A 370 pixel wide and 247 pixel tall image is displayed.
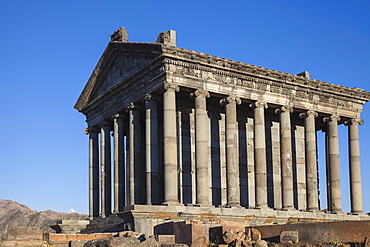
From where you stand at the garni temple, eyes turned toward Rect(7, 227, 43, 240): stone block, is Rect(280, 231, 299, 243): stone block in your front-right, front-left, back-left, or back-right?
front-left

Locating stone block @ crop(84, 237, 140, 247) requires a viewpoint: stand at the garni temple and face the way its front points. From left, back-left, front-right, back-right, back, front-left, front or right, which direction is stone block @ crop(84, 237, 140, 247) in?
front-left

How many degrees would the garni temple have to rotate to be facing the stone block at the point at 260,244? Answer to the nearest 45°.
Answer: approximately 45° to its left

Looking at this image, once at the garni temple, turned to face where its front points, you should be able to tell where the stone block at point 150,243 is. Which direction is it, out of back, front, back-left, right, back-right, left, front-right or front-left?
front-left

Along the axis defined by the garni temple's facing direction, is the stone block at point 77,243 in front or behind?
in front

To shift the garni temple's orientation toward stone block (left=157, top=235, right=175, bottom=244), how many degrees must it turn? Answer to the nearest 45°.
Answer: approximately 45° to its left

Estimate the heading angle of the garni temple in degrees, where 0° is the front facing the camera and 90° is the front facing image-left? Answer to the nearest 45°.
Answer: approximately 45°

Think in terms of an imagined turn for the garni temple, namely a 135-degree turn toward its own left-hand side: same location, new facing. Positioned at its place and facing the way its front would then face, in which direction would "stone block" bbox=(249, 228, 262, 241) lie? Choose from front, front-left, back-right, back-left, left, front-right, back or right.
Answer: right

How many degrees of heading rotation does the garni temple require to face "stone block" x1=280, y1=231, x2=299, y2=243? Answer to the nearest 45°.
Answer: approximately 45° to its left
